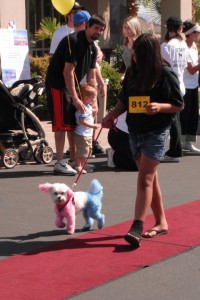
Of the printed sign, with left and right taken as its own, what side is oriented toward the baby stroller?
front

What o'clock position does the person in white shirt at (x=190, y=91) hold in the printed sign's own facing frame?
The person in white shirt is roughly at 10 o'clock from the printed sign.

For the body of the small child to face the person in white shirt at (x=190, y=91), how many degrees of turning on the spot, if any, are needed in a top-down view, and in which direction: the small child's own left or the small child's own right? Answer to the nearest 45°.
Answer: approximately 45° to the small child's own left

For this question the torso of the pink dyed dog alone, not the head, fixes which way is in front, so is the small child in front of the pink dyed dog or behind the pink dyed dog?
behind

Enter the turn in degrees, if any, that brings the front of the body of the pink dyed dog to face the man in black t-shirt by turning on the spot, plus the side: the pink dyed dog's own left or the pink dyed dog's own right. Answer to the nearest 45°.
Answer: approximately 135° to the pink dyed dog's own right

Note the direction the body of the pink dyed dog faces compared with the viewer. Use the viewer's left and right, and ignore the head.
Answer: facing the viewer and to the left of the viewer
